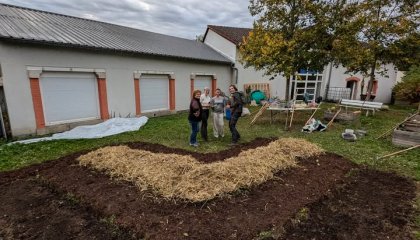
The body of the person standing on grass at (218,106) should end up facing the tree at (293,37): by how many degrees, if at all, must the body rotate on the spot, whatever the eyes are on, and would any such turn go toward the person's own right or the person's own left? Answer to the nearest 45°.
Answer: approximately 135° to the person's own left

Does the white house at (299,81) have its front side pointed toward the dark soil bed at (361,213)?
yes

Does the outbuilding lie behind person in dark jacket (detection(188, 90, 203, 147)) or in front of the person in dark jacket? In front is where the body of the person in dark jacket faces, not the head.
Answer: behind

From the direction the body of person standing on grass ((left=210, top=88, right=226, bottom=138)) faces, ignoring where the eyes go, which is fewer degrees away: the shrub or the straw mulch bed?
the straw mulch bed
